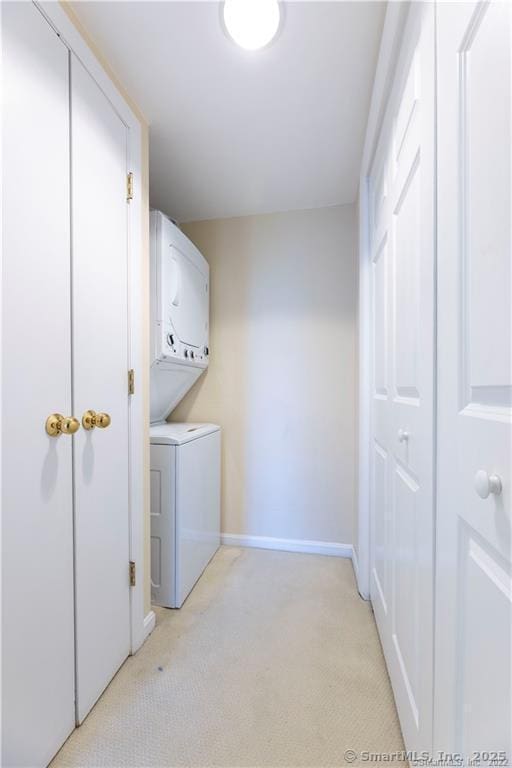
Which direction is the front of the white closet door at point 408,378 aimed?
to the viewer's left

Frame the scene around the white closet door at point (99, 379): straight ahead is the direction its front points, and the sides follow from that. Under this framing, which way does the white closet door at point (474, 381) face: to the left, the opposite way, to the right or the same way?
the opposite way

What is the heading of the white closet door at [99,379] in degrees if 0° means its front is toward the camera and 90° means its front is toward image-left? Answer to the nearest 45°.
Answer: approximately 270°

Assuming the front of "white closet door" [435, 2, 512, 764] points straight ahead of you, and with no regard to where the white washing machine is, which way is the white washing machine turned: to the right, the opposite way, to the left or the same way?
the opposite way

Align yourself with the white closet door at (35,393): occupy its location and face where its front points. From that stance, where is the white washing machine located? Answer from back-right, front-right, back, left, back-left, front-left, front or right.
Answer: left

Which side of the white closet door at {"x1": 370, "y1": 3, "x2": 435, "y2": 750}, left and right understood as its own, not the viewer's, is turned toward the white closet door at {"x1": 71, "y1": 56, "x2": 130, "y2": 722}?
front

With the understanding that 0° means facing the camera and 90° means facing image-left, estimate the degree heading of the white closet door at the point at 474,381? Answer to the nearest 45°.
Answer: approximately 45°

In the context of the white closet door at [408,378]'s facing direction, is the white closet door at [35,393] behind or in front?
in front

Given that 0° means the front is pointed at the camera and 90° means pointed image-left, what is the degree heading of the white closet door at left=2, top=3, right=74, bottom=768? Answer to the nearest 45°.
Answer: approximately 315°
